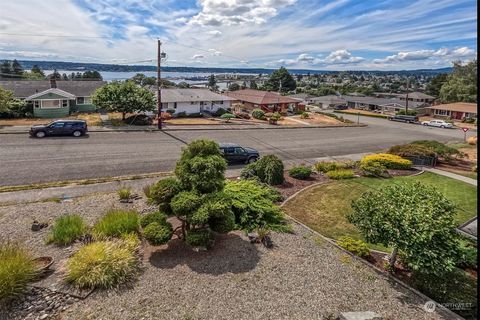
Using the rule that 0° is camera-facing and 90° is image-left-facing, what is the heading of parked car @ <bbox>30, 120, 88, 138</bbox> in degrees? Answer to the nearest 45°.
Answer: approximately 90°

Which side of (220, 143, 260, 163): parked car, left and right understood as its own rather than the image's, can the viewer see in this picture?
right

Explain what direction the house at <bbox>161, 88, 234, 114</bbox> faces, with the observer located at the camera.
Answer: facing the viewer

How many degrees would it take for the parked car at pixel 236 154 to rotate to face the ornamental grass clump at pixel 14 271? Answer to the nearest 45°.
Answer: approximately 90° to its right

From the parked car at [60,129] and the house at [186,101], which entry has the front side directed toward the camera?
the house

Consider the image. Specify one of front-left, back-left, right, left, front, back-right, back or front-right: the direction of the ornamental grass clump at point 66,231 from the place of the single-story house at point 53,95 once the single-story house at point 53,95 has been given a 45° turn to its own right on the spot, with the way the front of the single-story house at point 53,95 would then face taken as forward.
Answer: front-left

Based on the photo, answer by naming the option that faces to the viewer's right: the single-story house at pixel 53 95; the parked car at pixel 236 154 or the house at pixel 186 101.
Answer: the parked car

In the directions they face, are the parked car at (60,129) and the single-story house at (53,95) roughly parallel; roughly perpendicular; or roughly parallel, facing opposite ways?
roughly perpendicular

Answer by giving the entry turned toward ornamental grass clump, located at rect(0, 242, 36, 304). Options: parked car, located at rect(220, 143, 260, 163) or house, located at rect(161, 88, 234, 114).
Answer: the house

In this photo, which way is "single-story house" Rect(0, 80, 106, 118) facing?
toward the camera

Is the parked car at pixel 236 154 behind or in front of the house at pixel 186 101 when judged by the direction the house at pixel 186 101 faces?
in front

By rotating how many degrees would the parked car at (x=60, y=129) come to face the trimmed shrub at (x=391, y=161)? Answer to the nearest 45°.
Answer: approximately 135° to its left

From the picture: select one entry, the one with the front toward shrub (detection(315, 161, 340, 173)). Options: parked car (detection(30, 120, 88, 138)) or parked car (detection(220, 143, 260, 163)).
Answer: parked car (detection(220, 143, 260, 163))

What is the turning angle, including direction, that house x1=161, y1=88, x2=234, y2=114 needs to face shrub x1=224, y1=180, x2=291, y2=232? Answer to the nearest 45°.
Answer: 0° — it already faces it

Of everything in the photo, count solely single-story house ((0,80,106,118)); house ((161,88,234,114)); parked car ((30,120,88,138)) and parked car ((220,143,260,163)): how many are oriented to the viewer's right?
1
